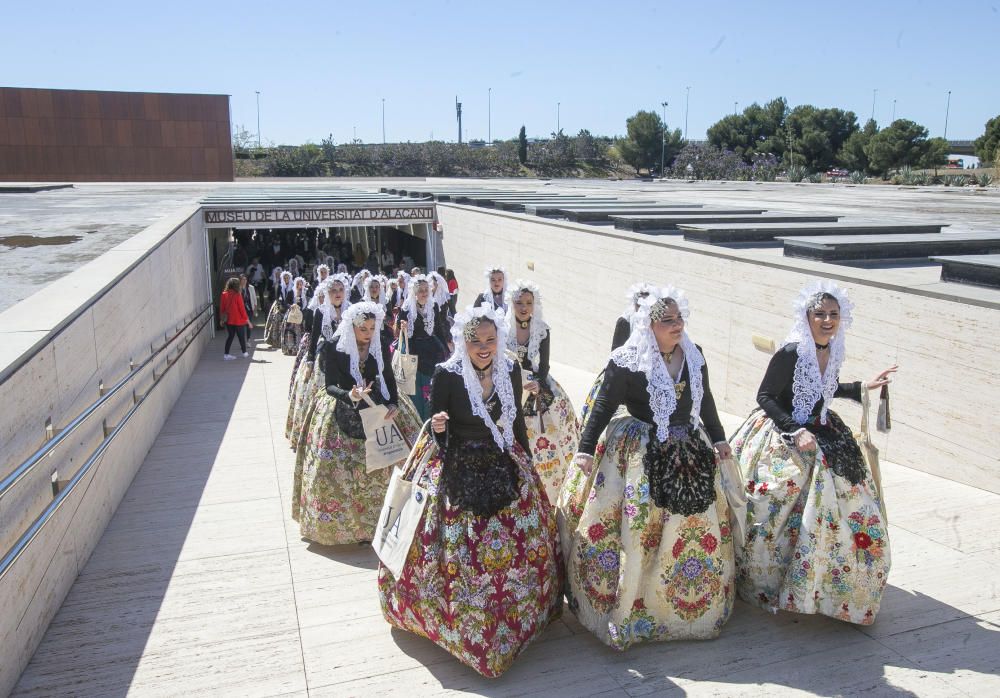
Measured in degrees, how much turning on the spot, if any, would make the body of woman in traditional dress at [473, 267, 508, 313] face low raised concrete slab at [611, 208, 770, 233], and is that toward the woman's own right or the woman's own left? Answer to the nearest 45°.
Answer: approximately 135° to the woman's own left

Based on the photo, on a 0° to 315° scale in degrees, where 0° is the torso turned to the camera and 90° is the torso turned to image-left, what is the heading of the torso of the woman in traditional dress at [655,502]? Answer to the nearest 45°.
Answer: approximately 315°

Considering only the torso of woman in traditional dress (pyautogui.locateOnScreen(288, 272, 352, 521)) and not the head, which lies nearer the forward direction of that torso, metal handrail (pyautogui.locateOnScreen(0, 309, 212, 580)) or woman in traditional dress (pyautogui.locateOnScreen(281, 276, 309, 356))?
the metal handrail

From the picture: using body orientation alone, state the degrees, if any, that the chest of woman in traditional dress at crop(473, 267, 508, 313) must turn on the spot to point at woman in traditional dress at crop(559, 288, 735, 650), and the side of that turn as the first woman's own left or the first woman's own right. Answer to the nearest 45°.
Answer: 0° — they already face them

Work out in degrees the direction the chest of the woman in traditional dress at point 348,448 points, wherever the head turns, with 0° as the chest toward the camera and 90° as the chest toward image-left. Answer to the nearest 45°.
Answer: approximately 315°

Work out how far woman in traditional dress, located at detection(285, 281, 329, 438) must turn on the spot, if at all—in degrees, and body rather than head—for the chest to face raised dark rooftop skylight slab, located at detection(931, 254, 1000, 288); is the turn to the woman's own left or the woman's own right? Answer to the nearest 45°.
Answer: approximately 45° to the woman's own left

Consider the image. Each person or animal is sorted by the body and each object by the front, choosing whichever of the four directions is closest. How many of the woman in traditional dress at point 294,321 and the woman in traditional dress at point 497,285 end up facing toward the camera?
2
